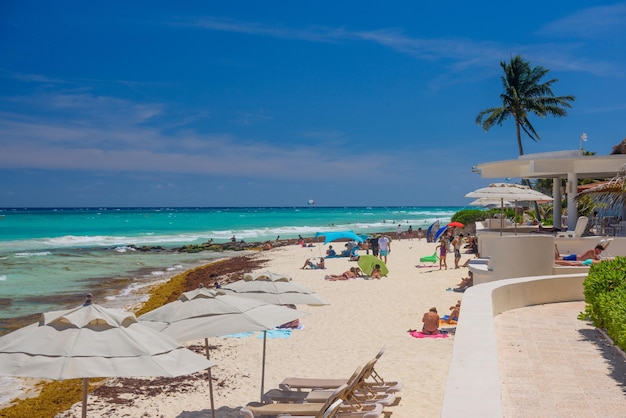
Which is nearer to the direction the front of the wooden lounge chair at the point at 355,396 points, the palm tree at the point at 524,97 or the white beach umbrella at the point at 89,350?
the white beach umbrella

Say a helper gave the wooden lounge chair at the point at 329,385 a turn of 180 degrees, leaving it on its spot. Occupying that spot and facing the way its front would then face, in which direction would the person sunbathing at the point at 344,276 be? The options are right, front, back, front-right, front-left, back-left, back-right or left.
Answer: left

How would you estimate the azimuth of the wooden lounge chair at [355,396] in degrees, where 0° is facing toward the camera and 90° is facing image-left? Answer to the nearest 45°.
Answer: approximately 90°

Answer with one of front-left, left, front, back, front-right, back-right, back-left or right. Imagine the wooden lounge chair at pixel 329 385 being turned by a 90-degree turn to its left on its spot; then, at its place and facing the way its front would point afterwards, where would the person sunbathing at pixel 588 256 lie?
back-left

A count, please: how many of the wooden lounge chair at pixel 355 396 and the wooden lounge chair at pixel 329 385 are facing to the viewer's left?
2

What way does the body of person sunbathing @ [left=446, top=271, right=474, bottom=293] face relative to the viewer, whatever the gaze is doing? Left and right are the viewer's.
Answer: facing to the left of the viewer

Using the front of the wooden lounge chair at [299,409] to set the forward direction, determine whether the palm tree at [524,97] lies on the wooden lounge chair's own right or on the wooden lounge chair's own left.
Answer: on the wooden lounge chair's own right

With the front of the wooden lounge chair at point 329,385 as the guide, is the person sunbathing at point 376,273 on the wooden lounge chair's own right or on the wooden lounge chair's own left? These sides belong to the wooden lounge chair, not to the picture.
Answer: on the wooden lounge chair's own right

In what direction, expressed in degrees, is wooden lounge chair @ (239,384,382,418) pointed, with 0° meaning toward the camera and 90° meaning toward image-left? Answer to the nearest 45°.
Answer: approximately 90°

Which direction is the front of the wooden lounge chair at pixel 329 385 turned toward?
to the viewer's left

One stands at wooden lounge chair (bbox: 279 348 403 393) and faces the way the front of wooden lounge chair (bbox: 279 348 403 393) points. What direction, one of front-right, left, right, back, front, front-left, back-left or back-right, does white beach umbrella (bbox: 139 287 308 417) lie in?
front-left
